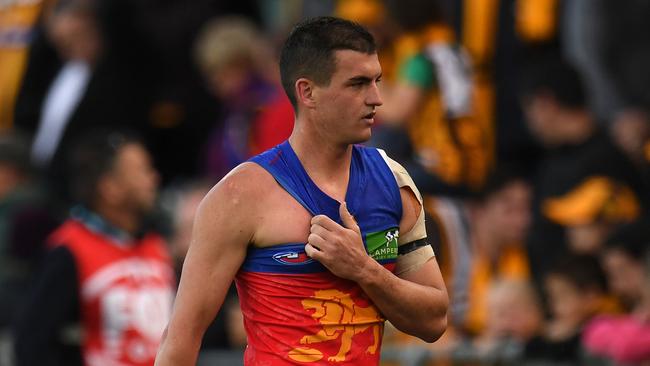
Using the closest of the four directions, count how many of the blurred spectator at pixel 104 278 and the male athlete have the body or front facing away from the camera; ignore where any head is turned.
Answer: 0

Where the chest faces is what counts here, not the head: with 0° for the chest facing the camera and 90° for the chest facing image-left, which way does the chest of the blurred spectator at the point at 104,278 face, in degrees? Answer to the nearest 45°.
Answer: approximately 315°

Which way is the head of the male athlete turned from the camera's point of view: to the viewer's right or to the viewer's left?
to the viewer's right

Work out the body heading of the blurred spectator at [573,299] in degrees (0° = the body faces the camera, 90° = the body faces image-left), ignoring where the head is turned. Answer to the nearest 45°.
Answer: approximately 45°

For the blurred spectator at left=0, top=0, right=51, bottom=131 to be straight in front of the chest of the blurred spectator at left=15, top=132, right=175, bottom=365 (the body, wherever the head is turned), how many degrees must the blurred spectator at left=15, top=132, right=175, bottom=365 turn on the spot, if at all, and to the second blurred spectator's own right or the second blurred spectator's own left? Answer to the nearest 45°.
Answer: approximately 135° to the second blurred spectator's own left
